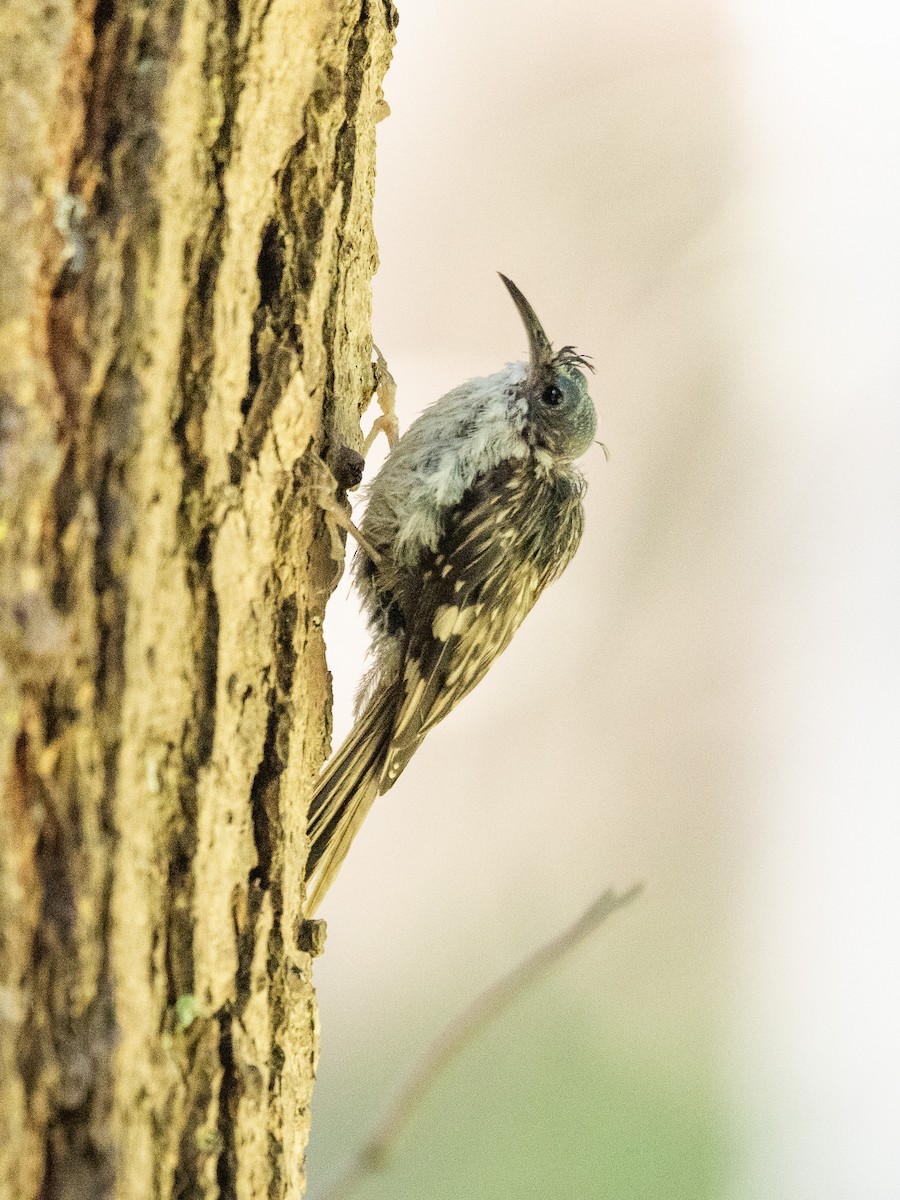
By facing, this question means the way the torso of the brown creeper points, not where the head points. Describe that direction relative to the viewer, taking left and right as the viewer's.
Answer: facing to the left of the viewer
